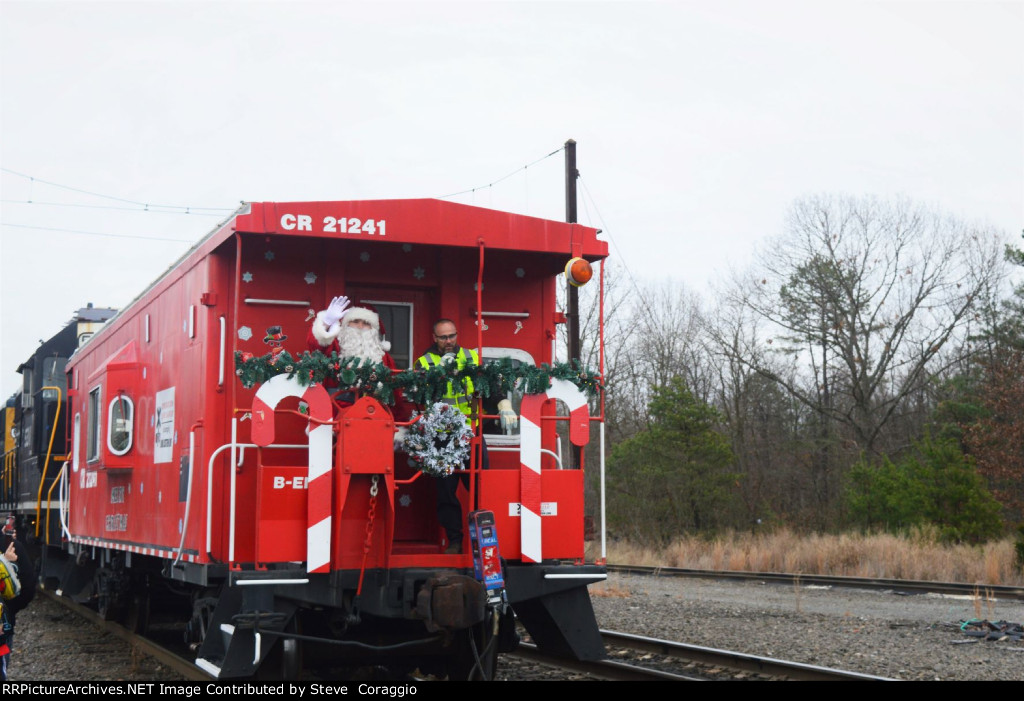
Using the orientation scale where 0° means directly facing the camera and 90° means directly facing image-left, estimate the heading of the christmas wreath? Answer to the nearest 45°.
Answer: approximately 0°

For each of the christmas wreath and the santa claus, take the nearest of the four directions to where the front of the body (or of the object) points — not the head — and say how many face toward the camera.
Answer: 2

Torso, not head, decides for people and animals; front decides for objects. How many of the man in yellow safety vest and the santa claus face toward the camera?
2

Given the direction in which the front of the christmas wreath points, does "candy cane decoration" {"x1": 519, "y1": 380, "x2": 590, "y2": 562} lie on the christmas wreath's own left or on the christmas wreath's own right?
on the christmas wreath's own left

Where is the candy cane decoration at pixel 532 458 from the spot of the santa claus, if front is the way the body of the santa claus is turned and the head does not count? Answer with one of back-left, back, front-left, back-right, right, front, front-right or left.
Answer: left

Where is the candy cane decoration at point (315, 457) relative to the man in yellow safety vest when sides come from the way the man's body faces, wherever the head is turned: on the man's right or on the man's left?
on the man's right

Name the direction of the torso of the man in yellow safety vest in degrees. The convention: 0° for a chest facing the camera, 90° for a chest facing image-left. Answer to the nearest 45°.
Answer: approximately 0°

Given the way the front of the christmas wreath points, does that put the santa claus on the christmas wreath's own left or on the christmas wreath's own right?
on the christmas wreath's own right
